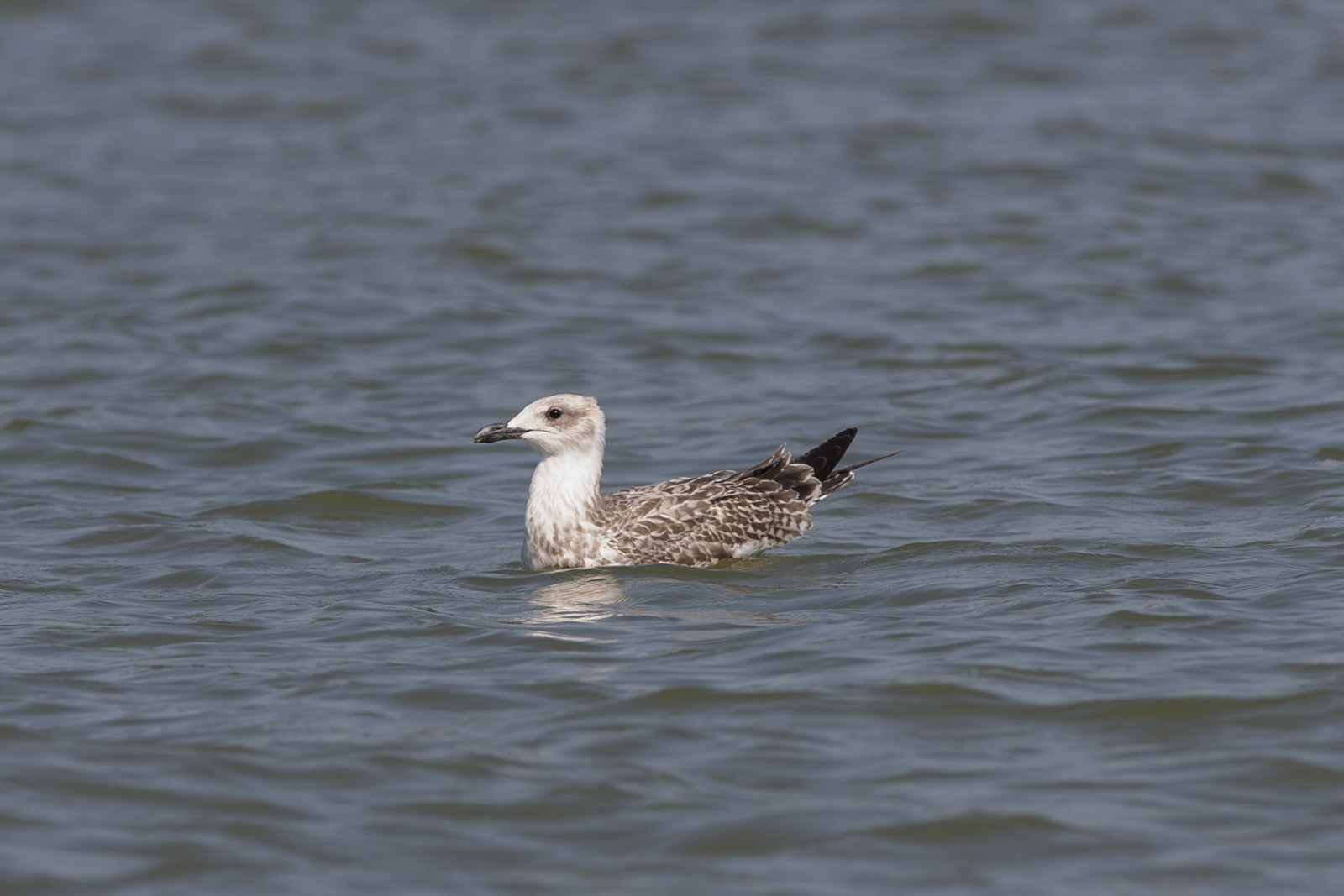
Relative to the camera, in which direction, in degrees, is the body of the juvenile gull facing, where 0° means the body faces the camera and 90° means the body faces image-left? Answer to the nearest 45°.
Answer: approximately 90°
